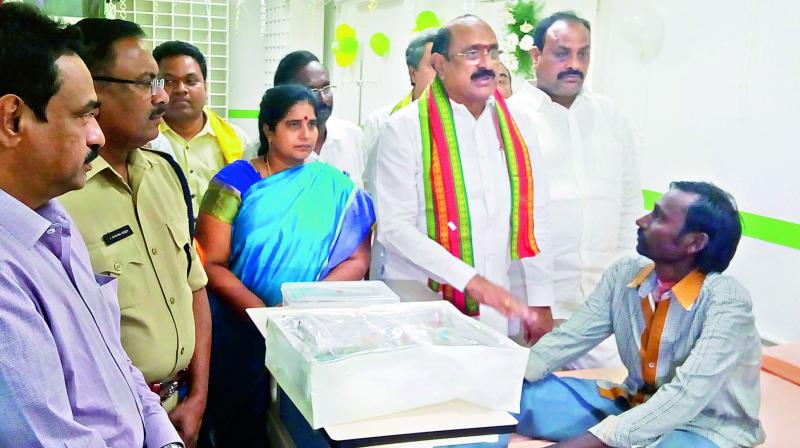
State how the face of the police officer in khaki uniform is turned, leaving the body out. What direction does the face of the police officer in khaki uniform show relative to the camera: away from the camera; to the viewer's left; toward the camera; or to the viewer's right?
to the viewer's right

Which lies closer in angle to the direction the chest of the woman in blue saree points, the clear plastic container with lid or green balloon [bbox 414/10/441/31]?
the clear plastic container with lid

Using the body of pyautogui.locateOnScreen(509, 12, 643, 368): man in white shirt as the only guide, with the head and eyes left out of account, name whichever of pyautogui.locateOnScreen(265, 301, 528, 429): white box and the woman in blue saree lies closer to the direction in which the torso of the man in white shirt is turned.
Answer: the white box

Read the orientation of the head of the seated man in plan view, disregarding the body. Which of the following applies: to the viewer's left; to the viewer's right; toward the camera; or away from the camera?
to the viewer's left

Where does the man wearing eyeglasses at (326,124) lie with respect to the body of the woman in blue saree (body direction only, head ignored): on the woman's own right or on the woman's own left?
on the woman's own left

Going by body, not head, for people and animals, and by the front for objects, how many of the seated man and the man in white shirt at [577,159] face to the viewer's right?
0

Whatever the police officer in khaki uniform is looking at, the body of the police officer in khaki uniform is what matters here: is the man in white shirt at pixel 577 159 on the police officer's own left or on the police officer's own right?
on the police officer's own left

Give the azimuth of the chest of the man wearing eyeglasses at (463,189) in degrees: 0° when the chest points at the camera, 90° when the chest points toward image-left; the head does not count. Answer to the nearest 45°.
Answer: approximately 315°
